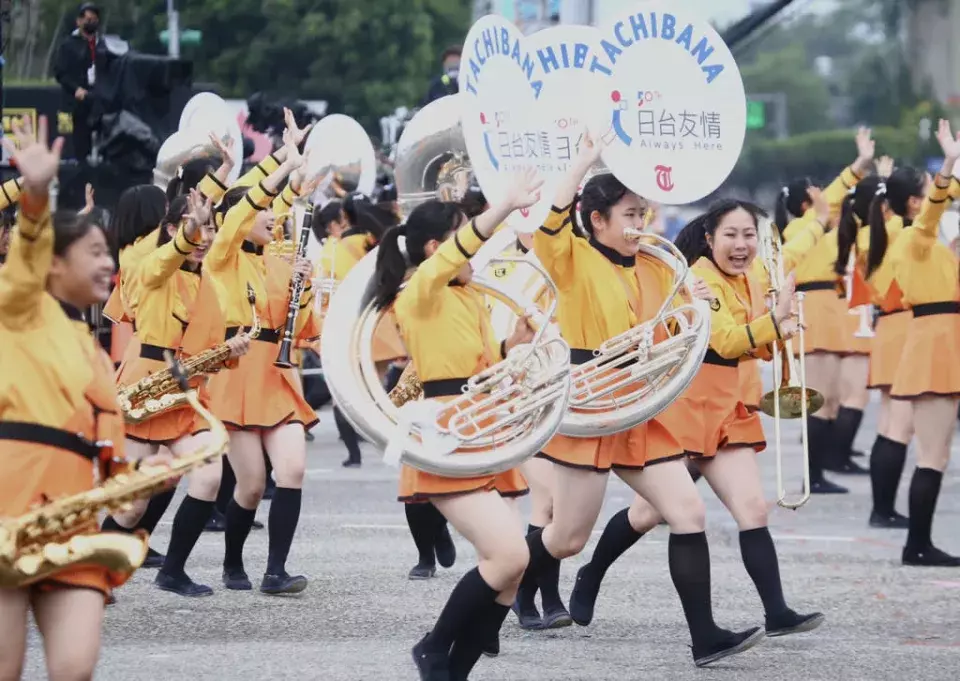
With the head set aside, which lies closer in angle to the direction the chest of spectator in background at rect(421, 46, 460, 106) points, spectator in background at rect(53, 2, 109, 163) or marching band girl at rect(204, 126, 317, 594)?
the marching band girl

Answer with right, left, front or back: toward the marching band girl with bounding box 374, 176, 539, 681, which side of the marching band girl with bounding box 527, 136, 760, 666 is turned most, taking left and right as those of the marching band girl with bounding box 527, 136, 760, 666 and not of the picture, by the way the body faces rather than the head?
right

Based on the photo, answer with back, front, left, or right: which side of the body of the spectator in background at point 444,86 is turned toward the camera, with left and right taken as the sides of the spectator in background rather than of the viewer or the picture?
front

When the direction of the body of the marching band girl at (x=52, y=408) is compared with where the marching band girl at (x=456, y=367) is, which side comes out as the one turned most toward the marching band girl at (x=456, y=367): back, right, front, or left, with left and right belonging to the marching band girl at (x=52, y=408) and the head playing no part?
left

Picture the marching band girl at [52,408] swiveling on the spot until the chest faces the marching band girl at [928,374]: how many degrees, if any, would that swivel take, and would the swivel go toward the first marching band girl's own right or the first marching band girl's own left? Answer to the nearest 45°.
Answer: approximately 90° to the first marching band girl's own left

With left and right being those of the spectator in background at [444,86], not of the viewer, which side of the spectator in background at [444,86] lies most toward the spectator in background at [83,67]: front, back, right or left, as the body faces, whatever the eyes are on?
right

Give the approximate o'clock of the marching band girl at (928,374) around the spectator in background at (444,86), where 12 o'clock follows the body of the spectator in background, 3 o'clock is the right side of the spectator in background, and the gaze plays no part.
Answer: The marching band girl is roughly at 11 o'clock from the spectator in background.

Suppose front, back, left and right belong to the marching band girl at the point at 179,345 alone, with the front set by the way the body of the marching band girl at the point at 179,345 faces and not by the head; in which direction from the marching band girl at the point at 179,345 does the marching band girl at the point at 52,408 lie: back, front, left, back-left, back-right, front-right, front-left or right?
front-right

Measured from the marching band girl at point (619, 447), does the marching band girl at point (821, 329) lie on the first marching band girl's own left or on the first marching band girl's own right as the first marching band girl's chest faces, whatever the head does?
on the first marching band girl's own left

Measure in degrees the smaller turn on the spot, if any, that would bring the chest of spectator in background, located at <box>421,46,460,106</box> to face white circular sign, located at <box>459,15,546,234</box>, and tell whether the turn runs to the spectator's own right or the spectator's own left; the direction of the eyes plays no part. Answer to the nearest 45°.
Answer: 0° — they already face it

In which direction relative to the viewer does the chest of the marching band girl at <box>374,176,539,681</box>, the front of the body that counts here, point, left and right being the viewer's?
facing to the right of the viewer

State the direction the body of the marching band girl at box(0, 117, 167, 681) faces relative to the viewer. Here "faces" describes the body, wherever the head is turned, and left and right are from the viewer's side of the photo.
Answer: facing the viewer and to the right of the viewer

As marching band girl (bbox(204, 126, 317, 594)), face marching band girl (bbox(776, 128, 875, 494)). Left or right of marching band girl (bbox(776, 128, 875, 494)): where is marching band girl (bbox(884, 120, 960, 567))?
right
